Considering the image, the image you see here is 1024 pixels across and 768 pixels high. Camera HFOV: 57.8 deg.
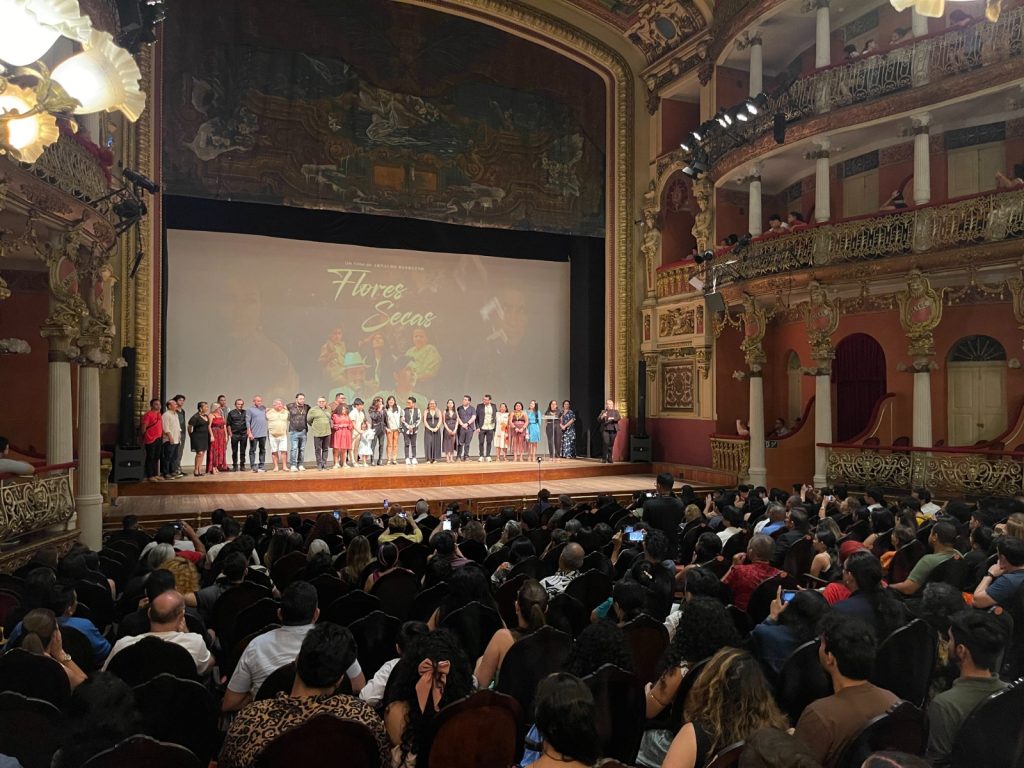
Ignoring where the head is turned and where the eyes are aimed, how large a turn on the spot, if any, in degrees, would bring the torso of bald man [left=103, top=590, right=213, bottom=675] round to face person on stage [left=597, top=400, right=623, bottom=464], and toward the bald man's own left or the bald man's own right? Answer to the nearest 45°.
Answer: approximately 45° to the bald man's own right

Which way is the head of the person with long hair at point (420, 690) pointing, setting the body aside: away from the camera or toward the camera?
away from the camera

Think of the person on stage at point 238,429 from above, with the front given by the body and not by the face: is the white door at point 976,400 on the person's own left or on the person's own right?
on the person's own left

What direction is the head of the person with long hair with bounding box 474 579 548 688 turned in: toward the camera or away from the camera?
away from the camera

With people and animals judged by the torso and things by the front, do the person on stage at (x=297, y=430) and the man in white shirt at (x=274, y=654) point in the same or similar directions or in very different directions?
very different directions

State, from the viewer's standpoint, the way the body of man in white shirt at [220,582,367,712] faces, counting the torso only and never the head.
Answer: away from the camera

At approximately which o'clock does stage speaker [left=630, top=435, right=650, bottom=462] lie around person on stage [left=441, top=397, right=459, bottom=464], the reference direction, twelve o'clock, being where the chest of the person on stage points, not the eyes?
The stage speaker is roughly at 9 o'clock from the person on stage.
